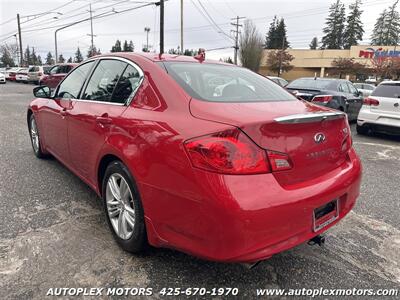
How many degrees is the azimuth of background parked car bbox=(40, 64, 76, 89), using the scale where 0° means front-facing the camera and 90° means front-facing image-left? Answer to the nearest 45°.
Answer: approximately 45°

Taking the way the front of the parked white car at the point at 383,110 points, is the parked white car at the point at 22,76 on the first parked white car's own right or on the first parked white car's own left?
on the first parked white car's own left

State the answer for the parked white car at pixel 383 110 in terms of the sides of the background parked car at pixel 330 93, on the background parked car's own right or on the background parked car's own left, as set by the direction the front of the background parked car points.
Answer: on the background parked car's own right

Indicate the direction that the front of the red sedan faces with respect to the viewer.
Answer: facing away from the viewer and to the left of the viewer

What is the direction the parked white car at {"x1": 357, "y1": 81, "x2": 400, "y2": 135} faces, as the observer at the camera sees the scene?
facing away from the viewer and to the right of the viewer

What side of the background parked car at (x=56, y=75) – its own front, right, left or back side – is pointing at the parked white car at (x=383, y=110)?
left

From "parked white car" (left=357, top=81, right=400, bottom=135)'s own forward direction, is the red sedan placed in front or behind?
behind

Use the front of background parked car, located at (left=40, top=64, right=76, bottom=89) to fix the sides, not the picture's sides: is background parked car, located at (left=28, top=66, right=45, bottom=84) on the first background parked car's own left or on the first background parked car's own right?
on the first background parked car's own right

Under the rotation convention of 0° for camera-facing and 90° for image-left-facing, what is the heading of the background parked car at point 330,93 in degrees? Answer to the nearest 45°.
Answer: approximately 225°
